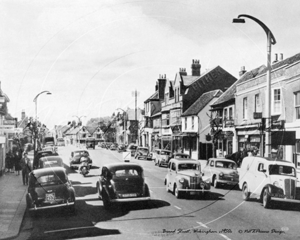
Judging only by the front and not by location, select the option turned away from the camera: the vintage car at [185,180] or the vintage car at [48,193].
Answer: the vintage car at [48,193]

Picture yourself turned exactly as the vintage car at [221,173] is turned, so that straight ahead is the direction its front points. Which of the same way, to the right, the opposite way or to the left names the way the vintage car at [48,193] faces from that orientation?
the opposite way

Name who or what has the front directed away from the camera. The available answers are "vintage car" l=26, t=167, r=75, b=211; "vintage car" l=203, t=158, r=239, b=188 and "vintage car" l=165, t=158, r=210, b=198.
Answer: "vintage car" l=26, t=167, r=75, b=211

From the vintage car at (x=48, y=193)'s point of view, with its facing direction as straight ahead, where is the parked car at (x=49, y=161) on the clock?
The parked car is roughly at 12 o'clock from the vintage car.

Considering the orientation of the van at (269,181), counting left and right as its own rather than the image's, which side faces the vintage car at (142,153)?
back

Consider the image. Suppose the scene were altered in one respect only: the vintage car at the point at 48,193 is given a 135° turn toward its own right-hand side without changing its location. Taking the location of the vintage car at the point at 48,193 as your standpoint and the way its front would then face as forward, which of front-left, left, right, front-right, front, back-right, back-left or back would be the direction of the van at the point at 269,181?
front-left

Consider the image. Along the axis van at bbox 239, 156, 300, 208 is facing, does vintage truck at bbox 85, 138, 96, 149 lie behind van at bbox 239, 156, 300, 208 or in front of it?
behind

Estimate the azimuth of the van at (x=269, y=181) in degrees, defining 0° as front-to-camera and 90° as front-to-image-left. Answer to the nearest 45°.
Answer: approximately 315°

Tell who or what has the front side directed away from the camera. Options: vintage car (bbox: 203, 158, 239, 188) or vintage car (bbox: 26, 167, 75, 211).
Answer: vintage car (bbox: 26, 167, 75, 211)

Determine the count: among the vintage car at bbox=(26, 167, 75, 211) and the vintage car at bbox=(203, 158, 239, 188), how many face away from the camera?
1

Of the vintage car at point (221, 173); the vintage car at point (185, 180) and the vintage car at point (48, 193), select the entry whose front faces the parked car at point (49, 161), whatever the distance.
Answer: the vintage car at point (48, 193)

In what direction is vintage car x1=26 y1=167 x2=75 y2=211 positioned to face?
away from the camera

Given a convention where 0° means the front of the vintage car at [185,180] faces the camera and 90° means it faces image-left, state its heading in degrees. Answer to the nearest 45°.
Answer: approximately 315°

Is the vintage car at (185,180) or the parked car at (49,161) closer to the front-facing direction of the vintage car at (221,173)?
the vintage car

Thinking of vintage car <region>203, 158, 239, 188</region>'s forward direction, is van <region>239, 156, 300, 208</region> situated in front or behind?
in front
